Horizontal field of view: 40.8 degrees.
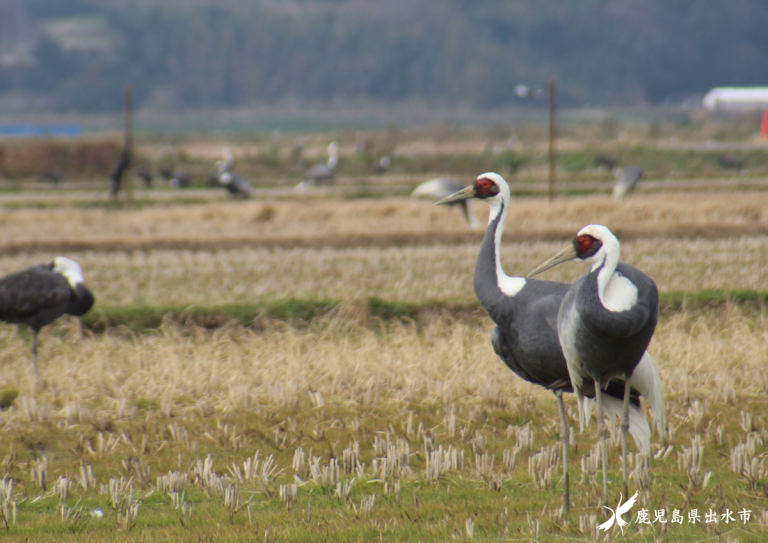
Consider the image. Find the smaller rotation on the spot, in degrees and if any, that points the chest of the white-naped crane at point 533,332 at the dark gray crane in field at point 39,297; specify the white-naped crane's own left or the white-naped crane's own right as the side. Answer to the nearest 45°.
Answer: approximately 45° to the white-naped crane's own right

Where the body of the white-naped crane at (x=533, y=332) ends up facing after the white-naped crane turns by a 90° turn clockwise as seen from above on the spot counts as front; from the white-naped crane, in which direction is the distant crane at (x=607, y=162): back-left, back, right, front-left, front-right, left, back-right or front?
front

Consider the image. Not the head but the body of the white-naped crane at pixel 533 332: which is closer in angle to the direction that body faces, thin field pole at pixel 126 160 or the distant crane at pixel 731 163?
the thin field pole

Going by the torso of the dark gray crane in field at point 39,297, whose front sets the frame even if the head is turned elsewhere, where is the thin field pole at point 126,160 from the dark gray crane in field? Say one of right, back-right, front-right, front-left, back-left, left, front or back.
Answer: left

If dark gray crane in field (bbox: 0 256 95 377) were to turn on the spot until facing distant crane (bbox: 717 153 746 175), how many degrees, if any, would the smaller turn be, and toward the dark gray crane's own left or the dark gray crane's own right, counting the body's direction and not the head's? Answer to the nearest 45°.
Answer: approximately 45° to the dark gray crane's own left

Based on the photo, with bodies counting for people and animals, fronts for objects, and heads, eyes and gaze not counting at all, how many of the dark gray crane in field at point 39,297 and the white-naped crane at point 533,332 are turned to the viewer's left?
1

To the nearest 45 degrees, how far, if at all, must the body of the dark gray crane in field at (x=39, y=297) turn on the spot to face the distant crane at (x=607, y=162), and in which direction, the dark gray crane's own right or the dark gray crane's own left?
approximately 45° to the dark gray crane's own left

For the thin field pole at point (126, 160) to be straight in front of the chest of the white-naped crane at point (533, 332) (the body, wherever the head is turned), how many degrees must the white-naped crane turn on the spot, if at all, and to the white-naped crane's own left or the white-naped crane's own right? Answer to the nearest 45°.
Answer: approximately 45° to the white-naped crane's own right

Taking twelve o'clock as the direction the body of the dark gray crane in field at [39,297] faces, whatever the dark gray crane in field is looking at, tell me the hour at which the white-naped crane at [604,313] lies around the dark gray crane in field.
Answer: The white-naped crane is roughly at 2 o'clock from the dark gray crane in field.

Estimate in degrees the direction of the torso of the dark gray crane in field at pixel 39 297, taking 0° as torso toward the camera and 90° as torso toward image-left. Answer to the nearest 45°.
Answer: approximately 270°

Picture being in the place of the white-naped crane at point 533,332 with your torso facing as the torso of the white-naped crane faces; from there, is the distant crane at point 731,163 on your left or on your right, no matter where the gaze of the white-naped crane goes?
on your right

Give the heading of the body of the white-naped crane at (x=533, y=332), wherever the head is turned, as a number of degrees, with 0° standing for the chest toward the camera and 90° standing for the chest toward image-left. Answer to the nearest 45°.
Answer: approximately 90°
